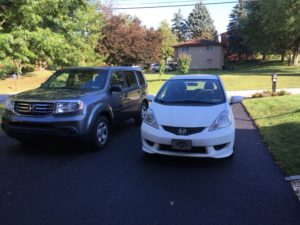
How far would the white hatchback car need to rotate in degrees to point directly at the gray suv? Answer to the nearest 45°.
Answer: approximately 90° to its right

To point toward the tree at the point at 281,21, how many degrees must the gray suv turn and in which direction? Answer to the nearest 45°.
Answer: approximately 180°

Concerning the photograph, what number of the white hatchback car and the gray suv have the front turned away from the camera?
0

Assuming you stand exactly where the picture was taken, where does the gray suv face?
facing the viewer and to the left of the viewer

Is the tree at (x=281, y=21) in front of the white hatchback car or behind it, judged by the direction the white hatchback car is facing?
behind

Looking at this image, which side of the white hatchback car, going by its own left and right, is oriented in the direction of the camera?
front
